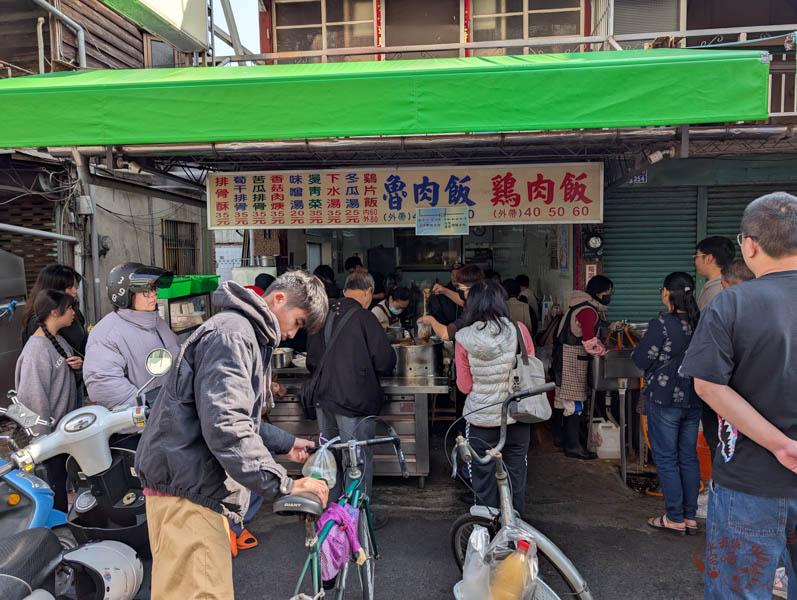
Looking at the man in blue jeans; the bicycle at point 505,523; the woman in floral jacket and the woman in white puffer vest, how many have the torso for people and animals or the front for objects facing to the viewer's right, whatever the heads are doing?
0

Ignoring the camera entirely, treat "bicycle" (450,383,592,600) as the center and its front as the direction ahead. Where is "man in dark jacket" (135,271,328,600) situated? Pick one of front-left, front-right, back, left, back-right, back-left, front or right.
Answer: left

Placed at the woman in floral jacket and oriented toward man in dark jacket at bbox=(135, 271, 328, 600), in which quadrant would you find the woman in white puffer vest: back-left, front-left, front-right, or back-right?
front-right

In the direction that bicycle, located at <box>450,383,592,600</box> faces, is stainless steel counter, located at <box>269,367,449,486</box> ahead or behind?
ahead

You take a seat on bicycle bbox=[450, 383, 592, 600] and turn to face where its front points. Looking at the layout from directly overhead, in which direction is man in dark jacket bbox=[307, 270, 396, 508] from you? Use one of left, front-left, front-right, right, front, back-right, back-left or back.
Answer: front

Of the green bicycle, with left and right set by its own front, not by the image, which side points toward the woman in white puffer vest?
front

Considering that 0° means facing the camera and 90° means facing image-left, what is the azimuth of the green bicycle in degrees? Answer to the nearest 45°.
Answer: approximately 225°

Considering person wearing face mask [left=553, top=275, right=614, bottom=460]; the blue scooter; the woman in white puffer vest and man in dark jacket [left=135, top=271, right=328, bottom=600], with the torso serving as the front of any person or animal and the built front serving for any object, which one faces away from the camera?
the woman in white puffer vest

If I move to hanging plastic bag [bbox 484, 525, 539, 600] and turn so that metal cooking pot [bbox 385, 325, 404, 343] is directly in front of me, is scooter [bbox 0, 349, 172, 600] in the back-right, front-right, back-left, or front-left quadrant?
front-left

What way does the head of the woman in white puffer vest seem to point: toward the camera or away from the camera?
away from the camera

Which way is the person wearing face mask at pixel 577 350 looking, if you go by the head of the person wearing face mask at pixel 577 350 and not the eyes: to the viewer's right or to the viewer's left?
to the viewer's right

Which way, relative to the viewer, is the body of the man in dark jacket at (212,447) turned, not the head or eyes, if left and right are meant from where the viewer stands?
facing to the right of the viewer

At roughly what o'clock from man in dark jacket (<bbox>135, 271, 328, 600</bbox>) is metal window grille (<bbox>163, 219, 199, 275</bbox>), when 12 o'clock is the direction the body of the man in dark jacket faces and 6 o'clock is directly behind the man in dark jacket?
The metal window grille is roughly at 9 o'clock from the man in dark jacket.

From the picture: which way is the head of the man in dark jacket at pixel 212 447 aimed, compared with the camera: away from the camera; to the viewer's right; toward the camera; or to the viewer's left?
to the viewer's right

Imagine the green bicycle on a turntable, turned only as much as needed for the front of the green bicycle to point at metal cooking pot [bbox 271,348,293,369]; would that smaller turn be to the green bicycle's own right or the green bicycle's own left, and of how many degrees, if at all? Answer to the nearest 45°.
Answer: approximately 45° to the green bicycle's own left

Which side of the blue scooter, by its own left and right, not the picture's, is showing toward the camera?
right

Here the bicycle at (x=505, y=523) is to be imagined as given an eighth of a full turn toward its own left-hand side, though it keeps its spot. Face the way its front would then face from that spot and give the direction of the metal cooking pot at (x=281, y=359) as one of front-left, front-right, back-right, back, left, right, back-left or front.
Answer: front-right
